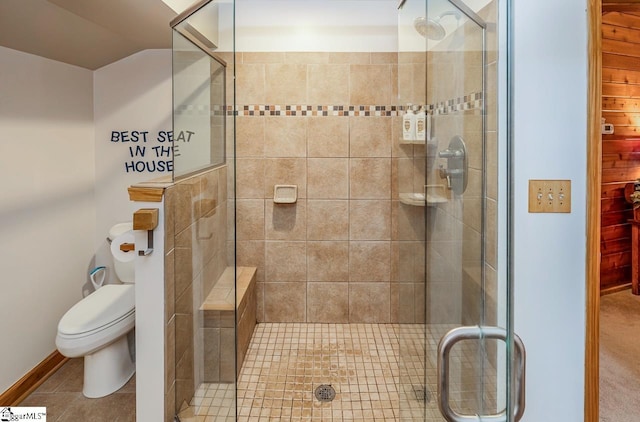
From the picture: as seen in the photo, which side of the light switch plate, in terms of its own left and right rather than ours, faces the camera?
front

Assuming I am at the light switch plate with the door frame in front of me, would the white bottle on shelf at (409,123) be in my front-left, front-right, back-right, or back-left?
back-left

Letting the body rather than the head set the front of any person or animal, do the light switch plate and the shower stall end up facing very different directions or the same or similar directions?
same or similar directions

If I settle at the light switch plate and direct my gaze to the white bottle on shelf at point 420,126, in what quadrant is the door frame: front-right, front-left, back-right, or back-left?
back-right

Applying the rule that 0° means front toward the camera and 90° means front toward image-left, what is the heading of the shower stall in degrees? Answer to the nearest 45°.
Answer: approximately 0°

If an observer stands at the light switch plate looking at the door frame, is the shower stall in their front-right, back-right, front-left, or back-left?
back-left

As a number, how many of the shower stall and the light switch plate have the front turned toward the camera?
2
